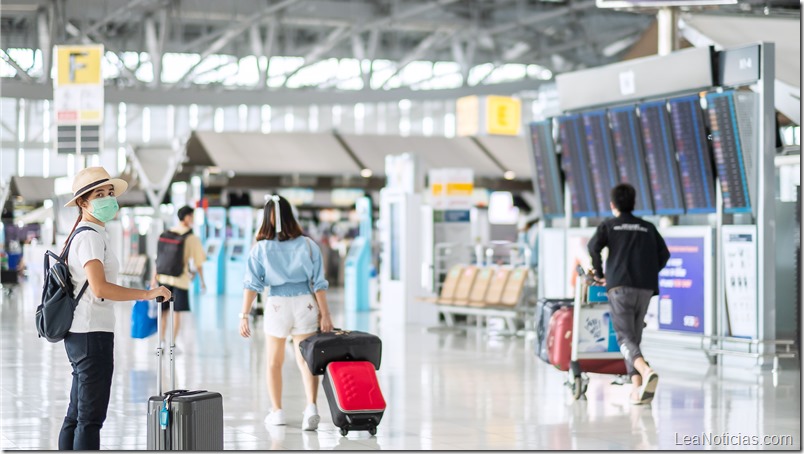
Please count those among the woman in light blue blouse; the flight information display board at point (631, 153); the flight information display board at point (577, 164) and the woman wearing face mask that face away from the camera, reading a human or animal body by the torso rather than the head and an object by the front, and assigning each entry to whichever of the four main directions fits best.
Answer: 1

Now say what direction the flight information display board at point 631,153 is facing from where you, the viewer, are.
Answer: facing the viewer and to the left of the viewer

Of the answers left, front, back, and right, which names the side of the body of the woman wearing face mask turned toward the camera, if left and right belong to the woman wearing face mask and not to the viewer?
right

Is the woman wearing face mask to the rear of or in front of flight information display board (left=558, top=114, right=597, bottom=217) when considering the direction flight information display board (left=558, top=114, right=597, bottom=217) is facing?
in front

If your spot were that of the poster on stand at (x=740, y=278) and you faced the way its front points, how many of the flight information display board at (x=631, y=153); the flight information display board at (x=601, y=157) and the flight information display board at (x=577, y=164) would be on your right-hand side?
3

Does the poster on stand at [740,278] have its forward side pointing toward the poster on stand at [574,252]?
no

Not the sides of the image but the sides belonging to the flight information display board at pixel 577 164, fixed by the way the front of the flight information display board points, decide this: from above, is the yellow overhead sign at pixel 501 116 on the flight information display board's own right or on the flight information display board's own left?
on the flight information display board's own right

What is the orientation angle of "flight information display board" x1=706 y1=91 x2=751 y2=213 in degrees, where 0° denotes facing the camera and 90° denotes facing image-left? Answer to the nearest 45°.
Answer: approximately 45°

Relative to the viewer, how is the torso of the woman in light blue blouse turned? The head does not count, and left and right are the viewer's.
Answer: facing away from the viewer

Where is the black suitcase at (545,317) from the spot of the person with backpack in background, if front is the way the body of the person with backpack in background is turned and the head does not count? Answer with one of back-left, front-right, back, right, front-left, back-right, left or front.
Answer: right

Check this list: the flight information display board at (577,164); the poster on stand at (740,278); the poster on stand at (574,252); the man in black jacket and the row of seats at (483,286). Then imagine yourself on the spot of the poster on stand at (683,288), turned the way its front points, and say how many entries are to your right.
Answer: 3

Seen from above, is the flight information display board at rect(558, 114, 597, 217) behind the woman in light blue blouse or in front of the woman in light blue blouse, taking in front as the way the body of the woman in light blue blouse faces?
in front

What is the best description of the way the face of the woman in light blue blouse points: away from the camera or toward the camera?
away from the camera

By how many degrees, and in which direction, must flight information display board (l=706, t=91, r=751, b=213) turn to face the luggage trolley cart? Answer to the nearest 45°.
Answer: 0° — it already faces it

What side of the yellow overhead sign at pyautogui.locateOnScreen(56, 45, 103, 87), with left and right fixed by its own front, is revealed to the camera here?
front

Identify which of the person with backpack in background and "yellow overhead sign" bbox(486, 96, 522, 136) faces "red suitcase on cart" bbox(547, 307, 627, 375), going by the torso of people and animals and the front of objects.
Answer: the yellow overhead sign

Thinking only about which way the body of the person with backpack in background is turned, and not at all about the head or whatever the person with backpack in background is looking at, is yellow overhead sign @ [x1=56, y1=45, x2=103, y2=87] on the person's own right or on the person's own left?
on the person's own left

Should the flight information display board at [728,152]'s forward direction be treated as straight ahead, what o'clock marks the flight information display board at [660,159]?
the flight information display board at [660,159] is roughly at 3 o'clock from the flight information display board at [728,152].

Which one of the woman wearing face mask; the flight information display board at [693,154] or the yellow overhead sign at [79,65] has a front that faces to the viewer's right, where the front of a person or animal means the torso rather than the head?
the woman wearing face mask

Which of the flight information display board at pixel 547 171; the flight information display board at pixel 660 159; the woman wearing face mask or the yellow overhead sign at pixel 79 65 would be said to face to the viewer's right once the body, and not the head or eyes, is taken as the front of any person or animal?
the woman wearing face mask

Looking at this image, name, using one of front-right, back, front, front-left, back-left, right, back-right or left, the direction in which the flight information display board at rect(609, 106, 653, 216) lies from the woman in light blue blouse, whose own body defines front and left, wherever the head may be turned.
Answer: front-right

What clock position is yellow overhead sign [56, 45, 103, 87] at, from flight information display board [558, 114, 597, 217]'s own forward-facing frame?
The yellow overhead sign is roughly at 2 o'clock from the flight information display board.
